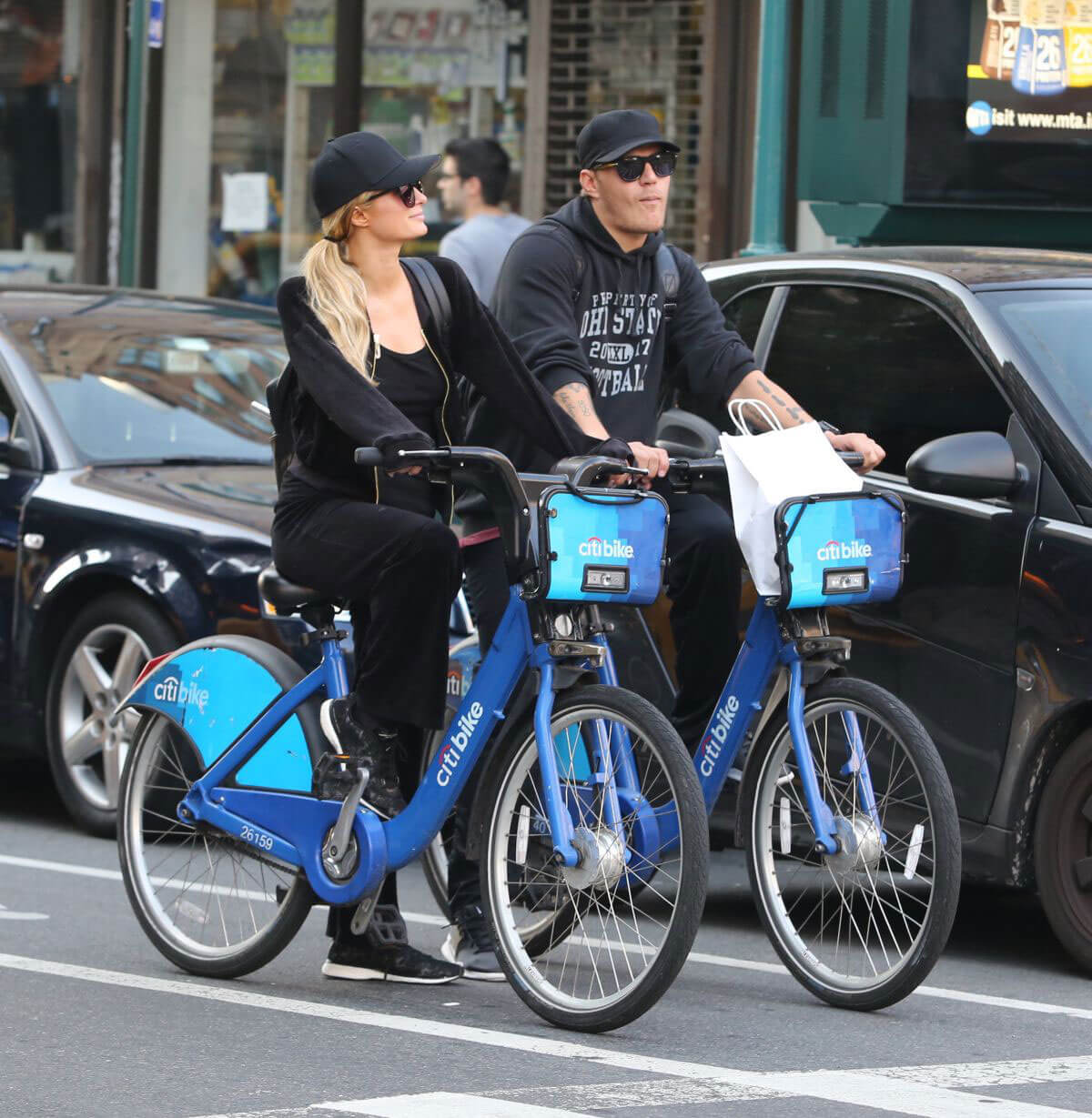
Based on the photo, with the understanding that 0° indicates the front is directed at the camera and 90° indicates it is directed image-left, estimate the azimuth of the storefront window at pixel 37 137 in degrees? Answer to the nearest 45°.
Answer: approximately 0°

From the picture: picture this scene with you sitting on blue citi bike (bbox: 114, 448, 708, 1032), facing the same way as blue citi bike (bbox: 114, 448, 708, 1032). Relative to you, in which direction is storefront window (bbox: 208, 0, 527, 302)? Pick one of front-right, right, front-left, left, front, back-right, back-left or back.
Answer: back-left

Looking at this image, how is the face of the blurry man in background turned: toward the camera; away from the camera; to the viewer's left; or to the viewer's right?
to the viewer's left

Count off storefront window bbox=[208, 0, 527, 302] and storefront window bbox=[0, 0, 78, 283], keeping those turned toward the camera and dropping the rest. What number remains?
2

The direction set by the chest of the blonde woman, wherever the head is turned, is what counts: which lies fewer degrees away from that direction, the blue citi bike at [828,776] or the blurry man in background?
the blue citi bike

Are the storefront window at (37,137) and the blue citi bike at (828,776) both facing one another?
no

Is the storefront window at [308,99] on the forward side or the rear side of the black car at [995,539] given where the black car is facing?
on the rear side

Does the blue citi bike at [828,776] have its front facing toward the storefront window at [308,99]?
no

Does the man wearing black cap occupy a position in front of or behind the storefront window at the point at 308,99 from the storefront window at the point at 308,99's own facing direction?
in front

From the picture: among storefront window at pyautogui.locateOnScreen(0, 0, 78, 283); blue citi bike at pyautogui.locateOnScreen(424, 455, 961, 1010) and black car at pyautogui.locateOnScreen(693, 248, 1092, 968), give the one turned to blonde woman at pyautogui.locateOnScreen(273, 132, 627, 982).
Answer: the storefront window

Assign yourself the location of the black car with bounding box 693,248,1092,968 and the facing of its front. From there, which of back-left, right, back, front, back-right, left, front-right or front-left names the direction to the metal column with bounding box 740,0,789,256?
back-left

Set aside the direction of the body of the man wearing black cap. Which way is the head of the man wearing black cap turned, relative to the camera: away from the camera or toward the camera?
toward the camera

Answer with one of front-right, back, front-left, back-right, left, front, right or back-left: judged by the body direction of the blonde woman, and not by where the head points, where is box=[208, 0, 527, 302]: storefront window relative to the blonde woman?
back-left

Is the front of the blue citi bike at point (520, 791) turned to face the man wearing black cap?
no

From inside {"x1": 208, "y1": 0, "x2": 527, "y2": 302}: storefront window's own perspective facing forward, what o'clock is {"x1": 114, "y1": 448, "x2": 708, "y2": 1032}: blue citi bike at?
The blue citi bike is roughly at 12 o'clock from the storefront window.

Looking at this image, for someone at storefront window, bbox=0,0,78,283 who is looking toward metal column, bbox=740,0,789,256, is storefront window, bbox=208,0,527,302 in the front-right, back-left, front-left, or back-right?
front-left

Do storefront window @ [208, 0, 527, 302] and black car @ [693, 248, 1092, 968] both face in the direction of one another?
no

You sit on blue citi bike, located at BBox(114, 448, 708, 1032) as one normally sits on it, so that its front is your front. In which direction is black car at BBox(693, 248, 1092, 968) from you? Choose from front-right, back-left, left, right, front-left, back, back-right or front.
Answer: left

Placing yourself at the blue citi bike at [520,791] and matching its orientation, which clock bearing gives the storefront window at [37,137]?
The storefront window is roughly at 7 o'clock from the blue citi bike.
